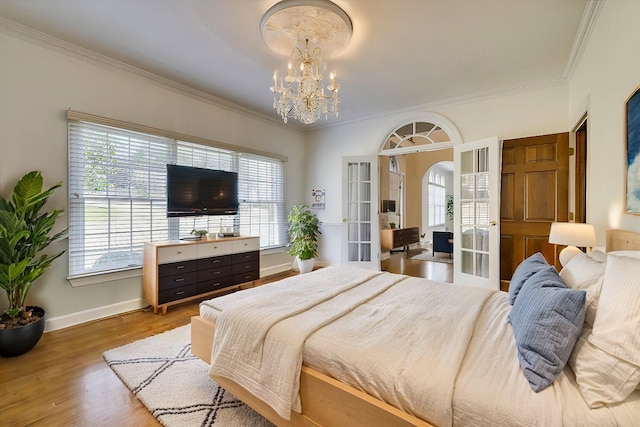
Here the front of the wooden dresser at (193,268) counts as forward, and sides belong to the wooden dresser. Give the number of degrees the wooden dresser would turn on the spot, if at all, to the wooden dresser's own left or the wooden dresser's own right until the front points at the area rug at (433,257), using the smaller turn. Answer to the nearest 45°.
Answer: approximately 45° to the wooden dresser's own left

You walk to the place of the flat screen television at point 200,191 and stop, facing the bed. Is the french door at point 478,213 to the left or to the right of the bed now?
left

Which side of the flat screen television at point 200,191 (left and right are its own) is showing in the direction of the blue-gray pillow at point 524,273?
front

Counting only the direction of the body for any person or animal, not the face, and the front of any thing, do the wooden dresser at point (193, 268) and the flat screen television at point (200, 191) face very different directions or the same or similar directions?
same or similar directions

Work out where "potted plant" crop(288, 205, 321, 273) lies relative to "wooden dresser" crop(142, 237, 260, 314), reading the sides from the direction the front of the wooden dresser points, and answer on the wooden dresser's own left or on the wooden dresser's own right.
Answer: on the wooden dresser's own left

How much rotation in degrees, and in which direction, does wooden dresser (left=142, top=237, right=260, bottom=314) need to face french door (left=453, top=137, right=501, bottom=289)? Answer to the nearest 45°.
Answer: approximately 45° to its left

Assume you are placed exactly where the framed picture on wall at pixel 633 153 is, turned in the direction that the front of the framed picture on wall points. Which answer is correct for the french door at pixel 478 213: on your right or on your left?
on your right

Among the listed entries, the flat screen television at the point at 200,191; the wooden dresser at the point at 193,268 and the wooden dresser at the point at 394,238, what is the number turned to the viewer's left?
0

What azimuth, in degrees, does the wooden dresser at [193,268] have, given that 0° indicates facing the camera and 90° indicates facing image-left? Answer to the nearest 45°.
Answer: approximately 315°

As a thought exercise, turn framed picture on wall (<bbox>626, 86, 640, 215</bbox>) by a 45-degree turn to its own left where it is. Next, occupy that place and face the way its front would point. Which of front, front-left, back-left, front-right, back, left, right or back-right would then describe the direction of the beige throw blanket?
front

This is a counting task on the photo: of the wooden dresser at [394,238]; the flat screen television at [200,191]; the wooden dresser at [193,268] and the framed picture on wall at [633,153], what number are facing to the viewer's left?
1

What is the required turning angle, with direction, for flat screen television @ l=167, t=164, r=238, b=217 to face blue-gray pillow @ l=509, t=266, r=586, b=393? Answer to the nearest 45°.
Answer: approximately 45° to its right

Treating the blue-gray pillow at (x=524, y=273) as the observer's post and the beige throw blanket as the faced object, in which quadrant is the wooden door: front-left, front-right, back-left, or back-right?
back-right

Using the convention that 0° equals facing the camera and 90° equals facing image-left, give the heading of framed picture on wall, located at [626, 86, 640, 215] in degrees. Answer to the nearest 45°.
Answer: approximately 90°

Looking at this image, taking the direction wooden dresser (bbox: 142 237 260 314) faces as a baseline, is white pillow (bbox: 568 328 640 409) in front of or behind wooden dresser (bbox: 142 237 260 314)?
in front
